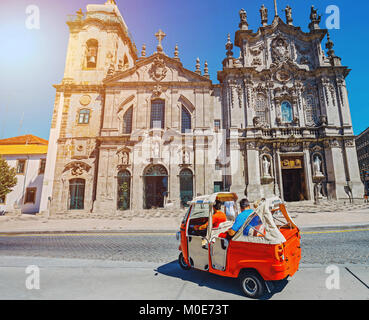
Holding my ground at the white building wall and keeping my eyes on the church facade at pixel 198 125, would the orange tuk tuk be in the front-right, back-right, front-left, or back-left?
front-right

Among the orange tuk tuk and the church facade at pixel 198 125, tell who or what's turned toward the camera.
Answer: the church facade

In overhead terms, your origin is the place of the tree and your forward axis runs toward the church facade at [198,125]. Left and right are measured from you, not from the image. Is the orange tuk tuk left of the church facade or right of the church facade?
right

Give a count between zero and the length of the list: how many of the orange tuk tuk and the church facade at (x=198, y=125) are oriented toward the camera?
1

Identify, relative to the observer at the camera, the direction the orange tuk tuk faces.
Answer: facing away from the viewer and to the left of the viewer

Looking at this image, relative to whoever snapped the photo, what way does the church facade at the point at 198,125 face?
facing the viewer

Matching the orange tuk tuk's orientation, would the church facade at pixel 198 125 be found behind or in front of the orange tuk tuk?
in front

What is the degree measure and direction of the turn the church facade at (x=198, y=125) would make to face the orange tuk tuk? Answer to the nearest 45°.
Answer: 0° — it already faces it

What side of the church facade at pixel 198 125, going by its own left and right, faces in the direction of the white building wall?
right

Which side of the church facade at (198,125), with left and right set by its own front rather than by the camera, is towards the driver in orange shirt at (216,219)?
front

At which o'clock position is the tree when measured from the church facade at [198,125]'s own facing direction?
The tree is roughly at 3 o'clock from the church facade.

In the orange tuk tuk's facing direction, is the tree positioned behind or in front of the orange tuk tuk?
in front
